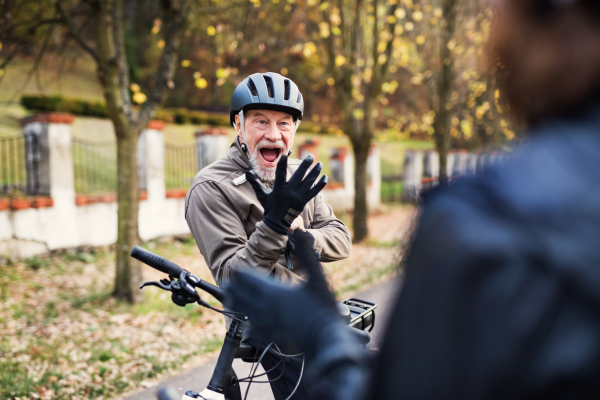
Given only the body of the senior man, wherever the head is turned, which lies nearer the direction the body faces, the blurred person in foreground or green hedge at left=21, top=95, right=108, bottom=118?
the blurred person in foreground

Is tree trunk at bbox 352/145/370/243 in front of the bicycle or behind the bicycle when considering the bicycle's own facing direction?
behind

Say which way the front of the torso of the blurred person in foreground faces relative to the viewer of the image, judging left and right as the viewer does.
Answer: facing away from the viewer and to the left of the viewer

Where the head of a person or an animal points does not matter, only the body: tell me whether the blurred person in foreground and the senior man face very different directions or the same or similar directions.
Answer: very different directions

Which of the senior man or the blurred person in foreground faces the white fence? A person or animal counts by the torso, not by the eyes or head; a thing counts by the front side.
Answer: the blurred person in foreground

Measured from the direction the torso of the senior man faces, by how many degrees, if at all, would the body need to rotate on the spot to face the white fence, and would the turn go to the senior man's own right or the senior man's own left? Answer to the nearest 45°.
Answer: approximately 180°

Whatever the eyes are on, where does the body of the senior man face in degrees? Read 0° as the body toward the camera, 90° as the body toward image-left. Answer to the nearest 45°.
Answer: approximately 315°

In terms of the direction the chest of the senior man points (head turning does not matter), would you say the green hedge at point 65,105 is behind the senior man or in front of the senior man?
behind

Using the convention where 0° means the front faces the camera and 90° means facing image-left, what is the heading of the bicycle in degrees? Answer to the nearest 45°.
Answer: approximately 45°

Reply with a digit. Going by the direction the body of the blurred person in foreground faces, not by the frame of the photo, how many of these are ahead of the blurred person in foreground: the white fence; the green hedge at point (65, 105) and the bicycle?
3

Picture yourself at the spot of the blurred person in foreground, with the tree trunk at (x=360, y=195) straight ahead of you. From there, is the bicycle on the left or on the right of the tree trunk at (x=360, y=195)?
left
